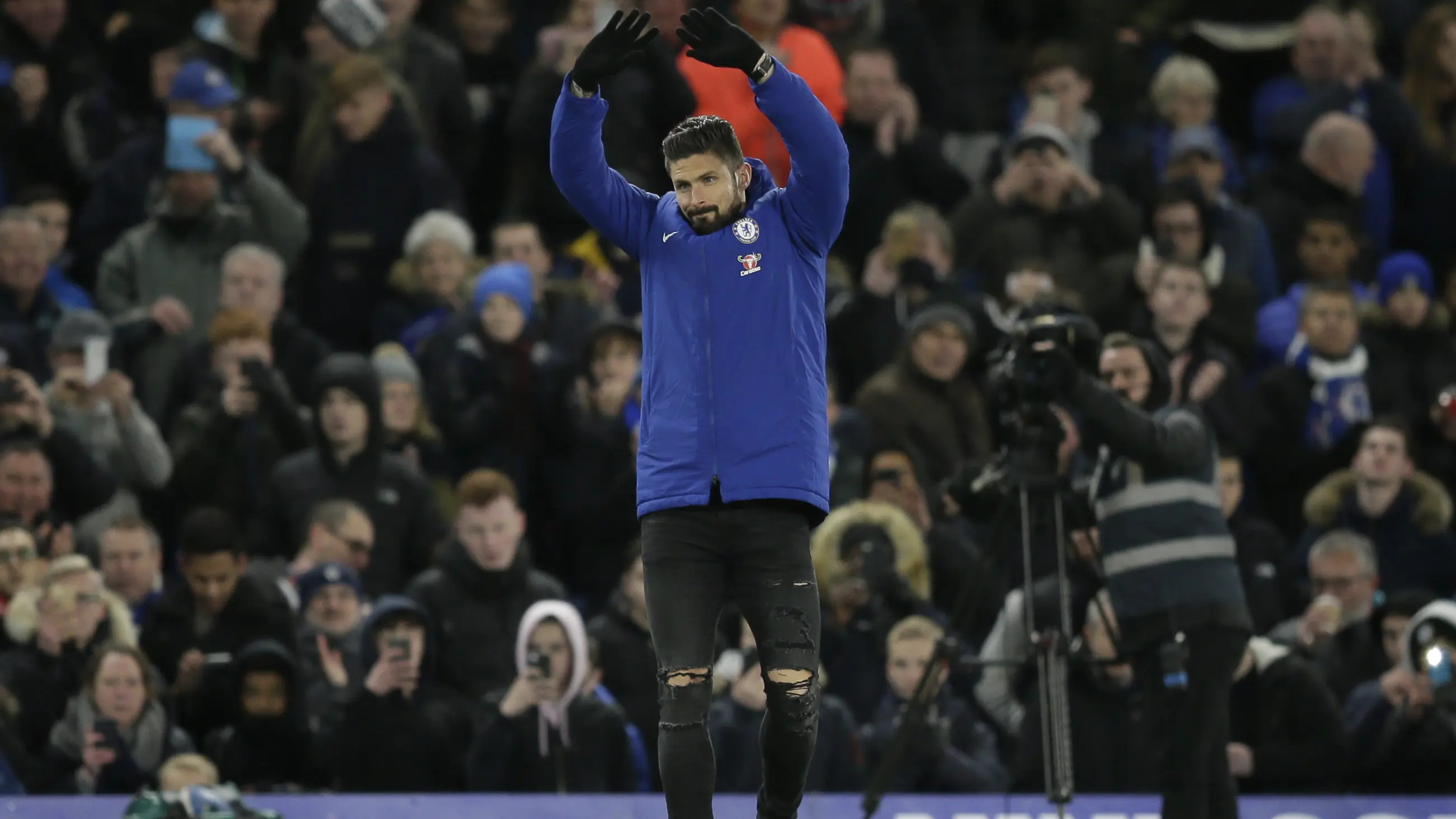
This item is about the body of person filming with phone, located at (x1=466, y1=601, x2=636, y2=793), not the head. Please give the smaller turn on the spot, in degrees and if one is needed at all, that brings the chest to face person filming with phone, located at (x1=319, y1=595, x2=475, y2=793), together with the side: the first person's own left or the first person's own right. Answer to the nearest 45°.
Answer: approximately 90° to the first person's own right

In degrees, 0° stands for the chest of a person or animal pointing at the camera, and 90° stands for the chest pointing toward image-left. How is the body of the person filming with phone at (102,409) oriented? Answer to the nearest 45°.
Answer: approximately 0°

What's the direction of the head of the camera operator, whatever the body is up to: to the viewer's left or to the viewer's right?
to the viewer's left

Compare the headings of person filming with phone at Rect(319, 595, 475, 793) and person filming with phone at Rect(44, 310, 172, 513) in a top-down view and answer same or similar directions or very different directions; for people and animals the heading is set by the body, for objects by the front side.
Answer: same or similar directions

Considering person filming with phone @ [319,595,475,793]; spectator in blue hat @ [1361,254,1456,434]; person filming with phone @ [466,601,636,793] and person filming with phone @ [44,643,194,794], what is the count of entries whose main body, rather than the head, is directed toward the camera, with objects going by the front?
4

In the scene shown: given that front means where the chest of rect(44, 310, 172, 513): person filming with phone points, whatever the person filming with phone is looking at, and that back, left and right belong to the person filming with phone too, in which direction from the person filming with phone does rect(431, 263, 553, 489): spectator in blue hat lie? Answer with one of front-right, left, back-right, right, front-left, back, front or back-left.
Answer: left

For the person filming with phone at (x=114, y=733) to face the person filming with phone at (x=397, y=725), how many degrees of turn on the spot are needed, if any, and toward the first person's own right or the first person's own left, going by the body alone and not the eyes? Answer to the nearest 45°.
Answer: approximately 90° to the first person's own left

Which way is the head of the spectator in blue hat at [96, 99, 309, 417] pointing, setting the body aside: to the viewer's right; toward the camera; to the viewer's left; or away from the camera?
toward the camera

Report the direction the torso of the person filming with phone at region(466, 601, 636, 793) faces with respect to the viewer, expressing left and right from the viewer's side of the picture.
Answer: facing the viewer

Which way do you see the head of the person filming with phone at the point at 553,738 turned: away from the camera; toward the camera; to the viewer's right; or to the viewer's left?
toward the camera

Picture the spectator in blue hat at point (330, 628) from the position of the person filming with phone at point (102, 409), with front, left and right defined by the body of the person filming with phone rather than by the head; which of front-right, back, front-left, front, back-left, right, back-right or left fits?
front-left

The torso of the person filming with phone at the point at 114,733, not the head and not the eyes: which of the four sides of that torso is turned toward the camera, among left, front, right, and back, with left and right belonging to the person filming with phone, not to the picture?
front

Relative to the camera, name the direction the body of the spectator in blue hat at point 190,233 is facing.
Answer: toward the camera
